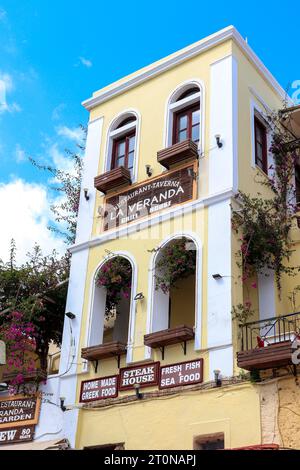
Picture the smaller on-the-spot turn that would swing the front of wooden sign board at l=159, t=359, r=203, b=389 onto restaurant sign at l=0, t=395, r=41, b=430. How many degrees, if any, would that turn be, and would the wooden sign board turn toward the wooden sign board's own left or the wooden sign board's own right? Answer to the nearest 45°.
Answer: approximately 90° to the wooden sign board's own right

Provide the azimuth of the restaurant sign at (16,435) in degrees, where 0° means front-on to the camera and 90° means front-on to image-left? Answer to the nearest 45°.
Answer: approximately 45°

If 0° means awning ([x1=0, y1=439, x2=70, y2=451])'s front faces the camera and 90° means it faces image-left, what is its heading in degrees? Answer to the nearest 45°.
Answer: approximately 45°
